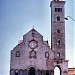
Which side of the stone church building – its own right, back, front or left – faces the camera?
front
